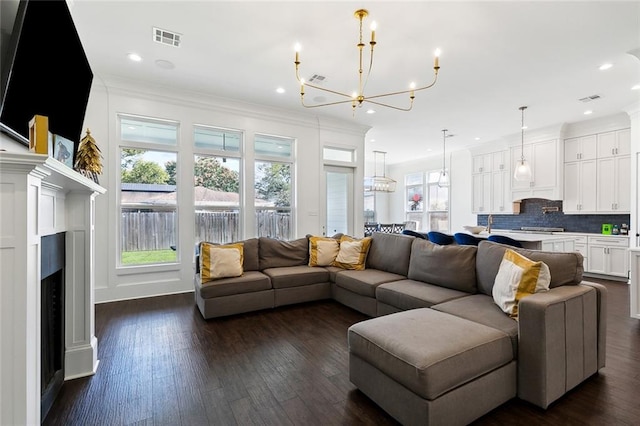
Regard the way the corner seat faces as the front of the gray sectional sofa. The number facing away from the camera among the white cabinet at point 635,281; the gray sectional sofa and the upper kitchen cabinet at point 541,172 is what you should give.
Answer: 0

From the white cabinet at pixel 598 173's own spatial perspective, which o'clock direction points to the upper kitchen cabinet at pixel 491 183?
The upper kitchen cabinet is roughly at 2 o'clock from the white cabinet.

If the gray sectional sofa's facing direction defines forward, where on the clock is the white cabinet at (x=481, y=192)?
The white cabinet is roughly at 5 o'clock from the gray sectional sofa.

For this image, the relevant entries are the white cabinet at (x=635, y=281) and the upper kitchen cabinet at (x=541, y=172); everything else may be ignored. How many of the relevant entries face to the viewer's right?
0

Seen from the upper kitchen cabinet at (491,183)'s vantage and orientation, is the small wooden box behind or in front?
in front

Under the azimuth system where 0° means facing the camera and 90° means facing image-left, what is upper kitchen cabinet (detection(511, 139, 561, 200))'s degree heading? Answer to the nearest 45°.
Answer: approximately 45°

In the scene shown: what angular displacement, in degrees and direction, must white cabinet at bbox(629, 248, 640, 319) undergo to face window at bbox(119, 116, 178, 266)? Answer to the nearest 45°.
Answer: approximately 45° to its right

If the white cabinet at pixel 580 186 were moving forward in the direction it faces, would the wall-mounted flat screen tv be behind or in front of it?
in front
